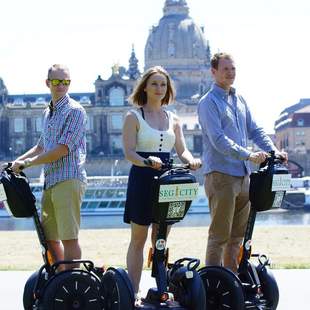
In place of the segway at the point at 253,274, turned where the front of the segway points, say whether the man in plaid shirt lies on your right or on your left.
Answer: on your right

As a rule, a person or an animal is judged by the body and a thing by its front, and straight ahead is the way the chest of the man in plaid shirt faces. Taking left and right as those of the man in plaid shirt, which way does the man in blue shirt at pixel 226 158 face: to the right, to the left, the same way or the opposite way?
to the left

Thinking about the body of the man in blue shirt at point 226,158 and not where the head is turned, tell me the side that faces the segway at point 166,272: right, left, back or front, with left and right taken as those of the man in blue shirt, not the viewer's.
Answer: right

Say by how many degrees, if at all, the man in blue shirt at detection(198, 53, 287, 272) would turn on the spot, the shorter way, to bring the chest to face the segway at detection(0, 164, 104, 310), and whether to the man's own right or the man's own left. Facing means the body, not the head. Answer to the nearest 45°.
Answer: approximately 90° to the man's own right

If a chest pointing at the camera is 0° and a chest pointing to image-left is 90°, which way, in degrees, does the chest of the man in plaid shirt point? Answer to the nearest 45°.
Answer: approximately 45°

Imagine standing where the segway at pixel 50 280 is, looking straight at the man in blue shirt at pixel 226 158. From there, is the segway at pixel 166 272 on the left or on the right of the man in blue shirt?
right

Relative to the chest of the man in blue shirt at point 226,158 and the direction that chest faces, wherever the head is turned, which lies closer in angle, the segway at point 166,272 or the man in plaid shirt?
the segway

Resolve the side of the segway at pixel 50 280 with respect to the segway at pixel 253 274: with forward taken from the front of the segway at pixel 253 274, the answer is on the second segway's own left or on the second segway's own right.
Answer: on the second segway's own right

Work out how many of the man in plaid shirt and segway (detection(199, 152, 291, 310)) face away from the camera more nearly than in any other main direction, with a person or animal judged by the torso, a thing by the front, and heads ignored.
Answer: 0

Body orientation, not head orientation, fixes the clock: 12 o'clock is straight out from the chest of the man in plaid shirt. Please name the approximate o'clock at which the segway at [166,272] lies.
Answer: The segway is roughly at 9 o'clock from the man in plaid shirt.
